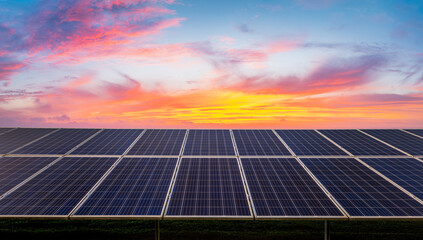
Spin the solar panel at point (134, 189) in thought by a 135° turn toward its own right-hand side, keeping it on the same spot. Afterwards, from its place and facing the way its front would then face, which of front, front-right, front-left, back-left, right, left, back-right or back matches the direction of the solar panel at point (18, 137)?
front

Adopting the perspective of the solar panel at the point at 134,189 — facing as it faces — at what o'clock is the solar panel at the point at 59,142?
the solar panel at the point at 59,142 is roughly at 5 o'clock from the solar panel at the point at 134,189.

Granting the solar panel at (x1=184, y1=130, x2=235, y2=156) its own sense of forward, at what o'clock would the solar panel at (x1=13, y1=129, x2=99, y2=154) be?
the solar panel at (x1=13, y1=129, x2=99, y2=154) is roughly at 3 o'clock from the solar panel at (x1=184, y1=130, x2=235, y2=156).

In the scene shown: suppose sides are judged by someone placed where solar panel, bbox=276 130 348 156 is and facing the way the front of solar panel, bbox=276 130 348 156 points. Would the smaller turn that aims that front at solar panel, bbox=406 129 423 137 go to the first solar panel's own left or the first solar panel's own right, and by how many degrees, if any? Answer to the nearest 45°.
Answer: approximately 135° to the first solar panel's own left

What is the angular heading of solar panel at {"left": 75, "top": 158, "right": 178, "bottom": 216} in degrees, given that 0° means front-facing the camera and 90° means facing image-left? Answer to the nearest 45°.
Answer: approximately 0°

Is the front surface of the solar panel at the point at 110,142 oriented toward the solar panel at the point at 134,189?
yes

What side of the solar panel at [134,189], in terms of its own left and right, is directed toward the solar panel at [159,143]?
back

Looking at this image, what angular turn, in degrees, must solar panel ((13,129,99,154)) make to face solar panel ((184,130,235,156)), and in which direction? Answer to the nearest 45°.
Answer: approximately 45° to its left

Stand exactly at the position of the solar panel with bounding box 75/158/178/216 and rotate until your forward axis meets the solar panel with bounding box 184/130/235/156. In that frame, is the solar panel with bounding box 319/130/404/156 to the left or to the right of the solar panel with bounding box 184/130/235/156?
right

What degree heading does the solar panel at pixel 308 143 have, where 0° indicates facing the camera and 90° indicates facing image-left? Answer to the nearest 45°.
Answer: approximately 0°

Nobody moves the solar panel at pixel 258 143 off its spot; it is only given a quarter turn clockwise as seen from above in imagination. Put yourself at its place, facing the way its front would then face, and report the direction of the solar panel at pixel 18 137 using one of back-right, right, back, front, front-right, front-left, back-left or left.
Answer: front

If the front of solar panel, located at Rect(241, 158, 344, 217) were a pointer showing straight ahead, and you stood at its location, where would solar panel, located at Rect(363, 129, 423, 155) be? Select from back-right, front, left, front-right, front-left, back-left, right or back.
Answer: back-left
